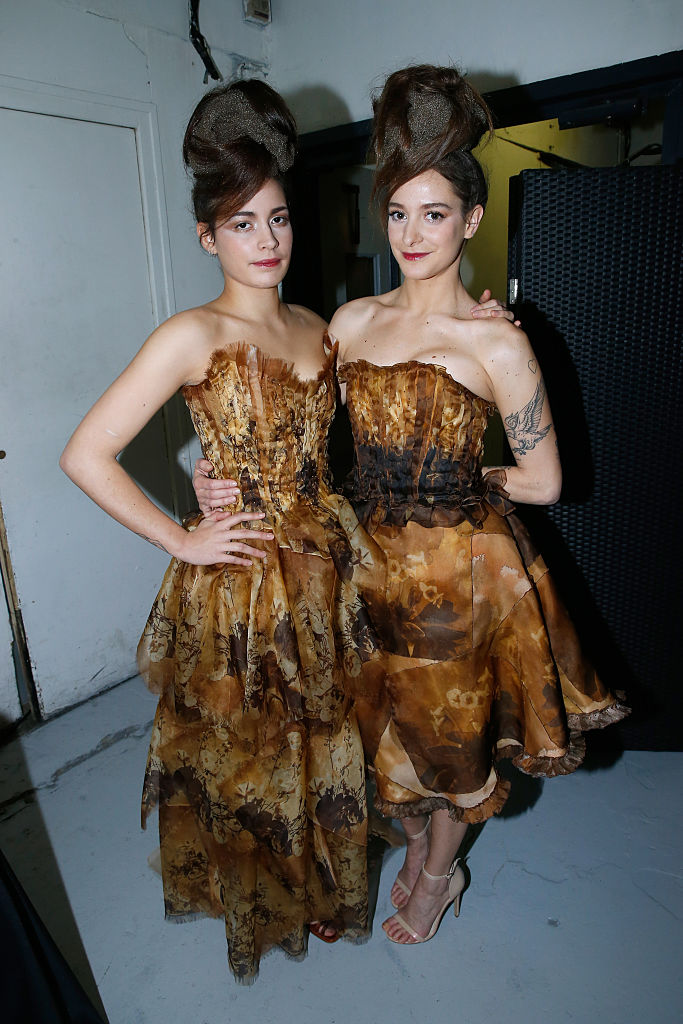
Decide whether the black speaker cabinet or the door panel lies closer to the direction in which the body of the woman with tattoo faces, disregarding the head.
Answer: the door panel

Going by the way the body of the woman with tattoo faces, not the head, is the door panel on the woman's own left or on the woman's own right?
on the woman's own right

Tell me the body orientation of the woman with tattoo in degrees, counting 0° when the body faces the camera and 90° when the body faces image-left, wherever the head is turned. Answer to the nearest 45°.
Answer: approximately 45°

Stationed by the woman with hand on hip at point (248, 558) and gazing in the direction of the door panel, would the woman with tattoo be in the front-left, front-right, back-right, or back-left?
back-right

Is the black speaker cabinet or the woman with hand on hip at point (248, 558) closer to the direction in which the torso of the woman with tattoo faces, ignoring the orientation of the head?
the woman with hand on hip

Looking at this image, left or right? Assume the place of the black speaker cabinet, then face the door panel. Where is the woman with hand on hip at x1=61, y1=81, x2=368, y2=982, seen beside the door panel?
left

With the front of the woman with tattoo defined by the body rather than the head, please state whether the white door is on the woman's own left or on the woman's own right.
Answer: on the woman's own right

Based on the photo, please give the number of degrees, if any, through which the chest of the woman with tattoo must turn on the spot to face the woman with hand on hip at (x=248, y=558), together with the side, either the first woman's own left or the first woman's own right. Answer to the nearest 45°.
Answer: approximately 45° to the first woman's own right

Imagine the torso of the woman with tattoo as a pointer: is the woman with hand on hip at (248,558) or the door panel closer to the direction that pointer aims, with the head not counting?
the woman with hand on hip
